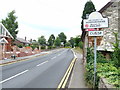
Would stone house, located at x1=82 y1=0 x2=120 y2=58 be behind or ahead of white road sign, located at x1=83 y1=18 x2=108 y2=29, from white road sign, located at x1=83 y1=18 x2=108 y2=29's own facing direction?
behind

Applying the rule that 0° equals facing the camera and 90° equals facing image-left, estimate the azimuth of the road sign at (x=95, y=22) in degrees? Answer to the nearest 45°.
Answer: approximately 0°

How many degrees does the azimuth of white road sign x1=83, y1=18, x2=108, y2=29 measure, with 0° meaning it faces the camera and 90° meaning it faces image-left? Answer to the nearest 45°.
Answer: approximately 0°

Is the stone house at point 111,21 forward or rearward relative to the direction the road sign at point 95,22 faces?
rearward
